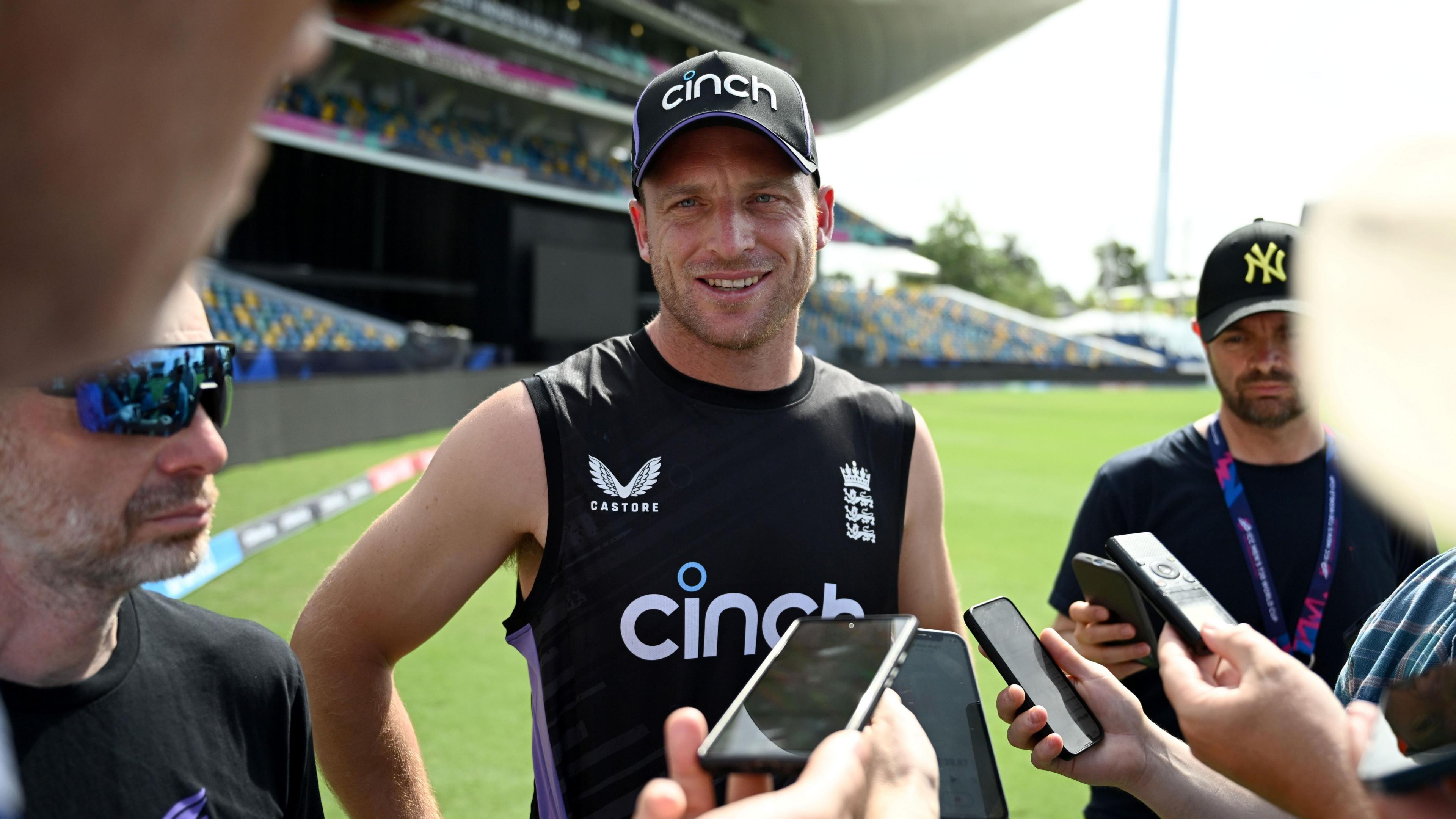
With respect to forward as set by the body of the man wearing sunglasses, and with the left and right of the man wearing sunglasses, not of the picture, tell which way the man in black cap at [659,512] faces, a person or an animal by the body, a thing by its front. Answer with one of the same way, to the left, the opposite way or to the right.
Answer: to the right

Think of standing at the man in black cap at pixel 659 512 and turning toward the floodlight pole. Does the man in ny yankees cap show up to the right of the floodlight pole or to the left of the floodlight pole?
right

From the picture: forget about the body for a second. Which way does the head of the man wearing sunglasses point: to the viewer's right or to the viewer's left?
to the viewer's right

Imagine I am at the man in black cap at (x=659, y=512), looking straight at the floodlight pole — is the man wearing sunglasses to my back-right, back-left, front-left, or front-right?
back-left

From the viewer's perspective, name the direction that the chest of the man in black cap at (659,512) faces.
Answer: toward the camera

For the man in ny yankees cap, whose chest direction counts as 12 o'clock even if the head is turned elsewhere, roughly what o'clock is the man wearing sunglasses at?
The man wearing sunglasses is roughly at 1 o'clock from the man in ny yankees cap.

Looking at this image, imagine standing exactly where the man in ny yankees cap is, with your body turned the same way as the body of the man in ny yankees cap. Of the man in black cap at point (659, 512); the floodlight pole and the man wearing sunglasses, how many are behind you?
1

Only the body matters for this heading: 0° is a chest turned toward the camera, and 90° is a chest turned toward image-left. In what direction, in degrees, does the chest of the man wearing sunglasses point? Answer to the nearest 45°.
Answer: approximately 315°

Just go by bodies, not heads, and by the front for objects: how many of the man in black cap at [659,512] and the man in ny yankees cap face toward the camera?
2

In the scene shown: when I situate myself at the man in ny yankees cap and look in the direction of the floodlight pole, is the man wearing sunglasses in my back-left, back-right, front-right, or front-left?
back-left

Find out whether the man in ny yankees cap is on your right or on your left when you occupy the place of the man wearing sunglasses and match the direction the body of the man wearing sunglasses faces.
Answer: on your left

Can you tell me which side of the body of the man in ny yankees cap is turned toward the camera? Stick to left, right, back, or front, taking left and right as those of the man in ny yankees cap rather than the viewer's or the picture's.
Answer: front

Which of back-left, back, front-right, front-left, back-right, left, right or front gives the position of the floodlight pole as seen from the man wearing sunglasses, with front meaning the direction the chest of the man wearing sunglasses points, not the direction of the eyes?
left

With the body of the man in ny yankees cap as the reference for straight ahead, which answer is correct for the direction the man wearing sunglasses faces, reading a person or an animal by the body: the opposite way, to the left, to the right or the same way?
to the left

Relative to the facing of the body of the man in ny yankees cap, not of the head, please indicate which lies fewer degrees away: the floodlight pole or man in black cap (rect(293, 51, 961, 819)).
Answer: the man in black cap

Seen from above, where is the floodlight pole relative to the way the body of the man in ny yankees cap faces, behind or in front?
behind
